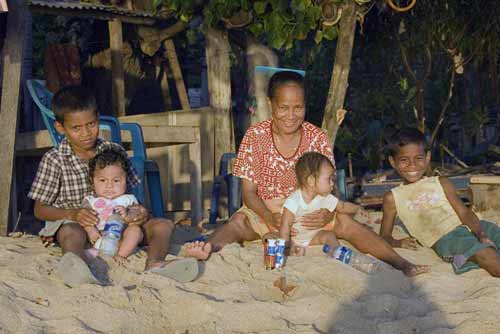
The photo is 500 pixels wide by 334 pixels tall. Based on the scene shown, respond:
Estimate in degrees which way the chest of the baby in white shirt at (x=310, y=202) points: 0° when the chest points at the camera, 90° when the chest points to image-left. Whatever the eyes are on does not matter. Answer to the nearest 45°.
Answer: approximately 315°

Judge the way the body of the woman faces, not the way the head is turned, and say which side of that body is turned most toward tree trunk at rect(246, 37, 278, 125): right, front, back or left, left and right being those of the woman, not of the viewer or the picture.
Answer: back

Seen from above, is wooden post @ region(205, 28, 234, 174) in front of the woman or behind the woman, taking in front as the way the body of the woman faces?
behind

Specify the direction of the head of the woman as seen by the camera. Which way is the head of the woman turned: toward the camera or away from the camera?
toward the camera

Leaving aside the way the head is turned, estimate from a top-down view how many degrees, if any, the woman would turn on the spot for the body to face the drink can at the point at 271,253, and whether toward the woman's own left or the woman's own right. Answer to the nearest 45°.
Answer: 0° — they already face it

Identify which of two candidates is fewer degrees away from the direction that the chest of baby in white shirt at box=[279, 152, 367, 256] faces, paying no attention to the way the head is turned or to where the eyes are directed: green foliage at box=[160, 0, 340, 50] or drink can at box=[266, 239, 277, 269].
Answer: the drink can

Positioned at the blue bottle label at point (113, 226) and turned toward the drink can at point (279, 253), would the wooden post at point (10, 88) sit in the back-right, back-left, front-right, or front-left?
back-left

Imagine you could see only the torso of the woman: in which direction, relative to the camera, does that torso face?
toward the camera

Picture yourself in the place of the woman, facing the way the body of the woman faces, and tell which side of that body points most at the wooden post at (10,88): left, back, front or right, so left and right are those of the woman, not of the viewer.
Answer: right

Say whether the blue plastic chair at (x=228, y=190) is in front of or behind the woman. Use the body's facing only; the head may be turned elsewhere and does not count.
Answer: behind

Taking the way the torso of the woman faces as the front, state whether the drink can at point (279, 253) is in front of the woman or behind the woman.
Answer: in front

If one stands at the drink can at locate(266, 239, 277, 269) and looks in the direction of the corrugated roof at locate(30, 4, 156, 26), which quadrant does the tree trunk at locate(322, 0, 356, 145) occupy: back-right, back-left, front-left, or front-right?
front-right

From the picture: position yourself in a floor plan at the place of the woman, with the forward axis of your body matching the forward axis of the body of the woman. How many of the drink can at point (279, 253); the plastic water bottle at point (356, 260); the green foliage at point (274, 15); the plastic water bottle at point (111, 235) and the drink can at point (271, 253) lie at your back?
1

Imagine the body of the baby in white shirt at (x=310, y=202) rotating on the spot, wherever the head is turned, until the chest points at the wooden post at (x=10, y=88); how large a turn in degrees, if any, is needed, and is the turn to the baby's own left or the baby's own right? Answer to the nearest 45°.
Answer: approximately 135° to the baby's own right

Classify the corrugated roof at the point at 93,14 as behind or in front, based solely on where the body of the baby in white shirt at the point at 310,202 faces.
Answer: behind

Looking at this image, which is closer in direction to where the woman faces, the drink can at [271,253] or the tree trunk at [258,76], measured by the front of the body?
the drink can
